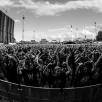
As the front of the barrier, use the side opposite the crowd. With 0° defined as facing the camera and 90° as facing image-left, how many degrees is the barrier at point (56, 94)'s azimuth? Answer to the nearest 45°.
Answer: approximately 0°
